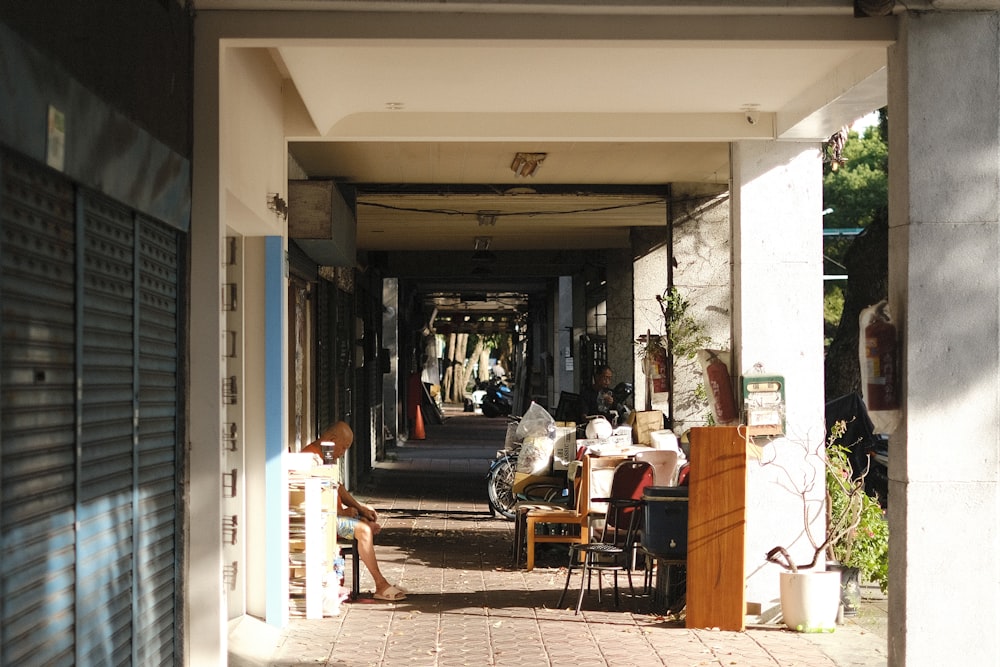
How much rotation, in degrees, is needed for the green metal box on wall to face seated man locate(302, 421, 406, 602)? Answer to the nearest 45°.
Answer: approximately 90° to its right

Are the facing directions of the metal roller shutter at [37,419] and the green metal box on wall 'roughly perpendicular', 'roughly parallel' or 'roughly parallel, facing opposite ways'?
roughly perpendicular

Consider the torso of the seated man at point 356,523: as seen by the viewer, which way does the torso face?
to the viewer's right

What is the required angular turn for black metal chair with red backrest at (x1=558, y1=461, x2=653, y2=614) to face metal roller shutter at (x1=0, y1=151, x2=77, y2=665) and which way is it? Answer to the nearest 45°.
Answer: approximately 45° to its left

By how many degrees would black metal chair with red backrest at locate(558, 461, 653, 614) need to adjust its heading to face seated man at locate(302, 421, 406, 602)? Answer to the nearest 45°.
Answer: approximately 45° to its right

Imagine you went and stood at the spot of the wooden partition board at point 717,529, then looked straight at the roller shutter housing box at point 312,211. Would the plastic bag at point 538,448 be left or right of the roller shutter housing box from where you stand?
right

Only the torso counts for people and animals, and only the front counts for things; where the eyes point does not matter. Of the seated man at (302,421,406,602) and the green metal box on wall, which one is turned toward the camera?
the green metal box on wall

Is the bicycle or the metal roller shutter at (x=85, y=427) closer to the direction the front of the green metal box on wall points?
the metal roller shutter

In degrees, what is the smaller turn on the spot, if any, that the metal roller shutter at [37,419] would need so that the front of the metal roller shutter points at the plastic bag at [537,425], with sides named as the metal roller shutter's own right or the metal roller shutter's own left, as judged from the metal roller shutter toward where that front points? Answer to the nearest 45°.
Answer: approximately 90° to the metal roller shutter's own left

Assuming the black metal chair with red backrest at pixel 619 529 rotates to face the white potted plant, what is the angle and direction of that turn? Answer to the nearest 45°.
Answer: approximately 90° to its left

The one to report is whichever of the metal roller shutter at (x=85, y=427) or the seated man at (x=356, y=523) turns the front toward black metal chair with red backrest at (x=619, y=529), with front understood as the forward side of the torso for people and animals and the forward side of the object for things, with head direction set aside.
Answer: the seated man

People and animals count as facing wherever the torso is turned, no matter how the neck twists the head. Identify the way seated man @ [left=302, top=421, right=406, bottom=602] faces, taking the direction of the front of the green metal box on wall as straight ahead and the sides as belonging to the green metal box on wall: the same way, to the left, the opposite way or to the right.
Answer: to the left

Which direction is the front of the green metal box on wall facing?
toward the camera

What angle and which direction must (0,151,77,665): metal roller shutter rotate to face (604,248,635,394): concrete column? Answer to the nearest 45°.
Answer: approximately 90° to its left

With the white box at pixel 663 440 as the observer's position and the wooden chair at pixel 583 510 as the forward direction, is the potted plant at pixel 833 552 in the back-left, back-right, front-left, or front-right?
front-left
